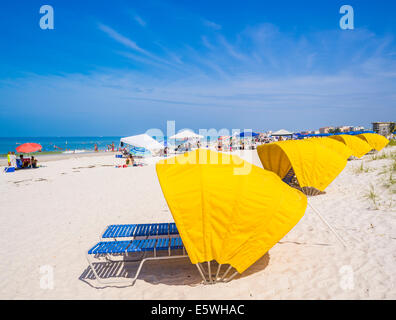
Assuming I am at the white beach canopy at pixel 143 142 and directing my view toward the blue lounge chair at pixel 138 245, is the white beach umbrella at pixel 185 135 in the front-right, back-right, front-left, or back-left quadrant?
back-left

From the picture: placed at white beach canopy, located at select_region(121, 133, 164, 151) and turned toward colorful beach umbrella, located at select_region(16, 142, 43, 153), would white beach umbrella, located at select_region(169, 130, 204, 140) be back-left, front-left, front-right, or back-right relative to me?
back-right

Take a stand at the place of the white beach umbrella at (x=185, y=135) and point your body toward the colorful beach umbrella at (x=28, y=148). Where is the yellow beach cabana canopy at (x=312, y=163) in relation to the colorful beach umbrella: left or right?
left

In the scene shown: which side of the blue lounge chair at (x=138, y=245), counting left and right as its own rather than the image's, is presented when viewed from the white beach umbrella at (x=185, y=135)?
right

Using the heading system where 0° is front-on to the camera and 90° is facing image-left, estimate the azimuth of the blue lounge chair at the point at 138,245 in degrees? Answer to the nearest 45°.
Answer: approximately 90°

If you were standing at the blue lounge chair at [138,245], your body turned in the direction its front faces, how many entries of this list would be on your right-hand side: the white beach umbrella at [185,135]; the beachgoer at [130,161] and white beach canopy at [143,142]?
3

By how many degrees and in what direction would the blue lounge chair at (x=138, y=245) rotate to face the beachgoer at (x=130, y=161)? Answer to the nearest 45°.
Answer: approximately 90° to its right

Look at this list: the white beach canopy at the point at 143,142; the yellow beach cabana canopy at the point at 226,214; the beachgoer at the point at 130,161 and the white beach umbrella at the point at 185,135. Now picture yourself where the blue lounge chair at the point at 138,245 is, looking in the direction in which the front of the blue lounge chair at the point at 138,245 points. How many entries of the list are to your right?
3

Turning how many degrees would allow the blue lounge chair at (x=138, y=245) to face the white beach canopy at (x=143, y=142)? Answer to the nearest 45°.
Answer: approximately 90° to its right
